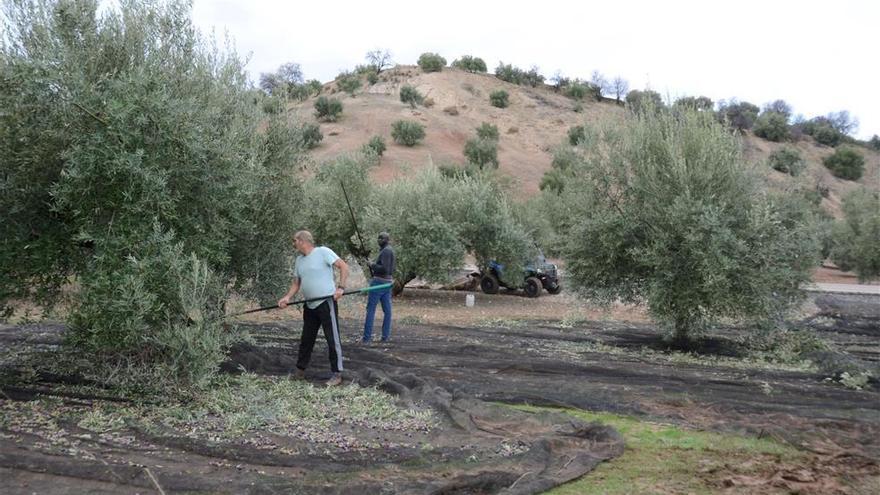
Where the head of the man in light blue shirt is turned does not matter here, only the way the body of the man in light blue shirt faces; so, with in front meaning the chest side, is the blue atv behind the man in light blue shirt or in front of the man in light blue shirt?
behind

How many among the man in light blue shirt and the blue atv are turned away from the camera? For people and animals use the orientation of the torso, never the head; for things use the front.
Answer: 0

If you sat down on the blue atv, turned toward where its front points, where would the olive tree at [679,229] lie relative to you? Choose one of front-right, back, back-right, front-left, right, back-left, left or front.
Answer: front-right

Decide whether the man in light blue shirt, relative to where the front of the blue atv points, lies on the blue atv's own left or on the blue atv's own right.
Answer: on the blue atv's own right

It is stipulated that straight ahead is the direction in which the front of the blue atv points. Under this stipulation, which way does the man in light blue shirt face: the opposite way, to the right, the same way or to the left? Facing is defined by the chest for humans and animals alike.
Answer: to the right

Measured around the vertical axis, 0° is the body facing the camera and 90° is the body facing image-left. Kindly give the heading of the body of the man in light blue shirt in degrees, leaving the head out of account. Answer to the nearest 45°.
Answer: approximately 45°

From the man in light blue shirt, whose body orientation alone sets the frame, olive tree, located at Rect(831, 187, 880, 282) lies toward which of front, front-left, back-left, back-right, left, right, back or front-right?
back

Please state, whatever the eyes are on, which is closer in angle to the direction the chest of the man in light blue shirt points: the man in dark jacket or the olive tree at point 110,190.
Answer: the olive tree

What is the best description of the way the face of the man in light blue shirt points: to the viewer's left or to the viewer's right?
to the viewer's left
